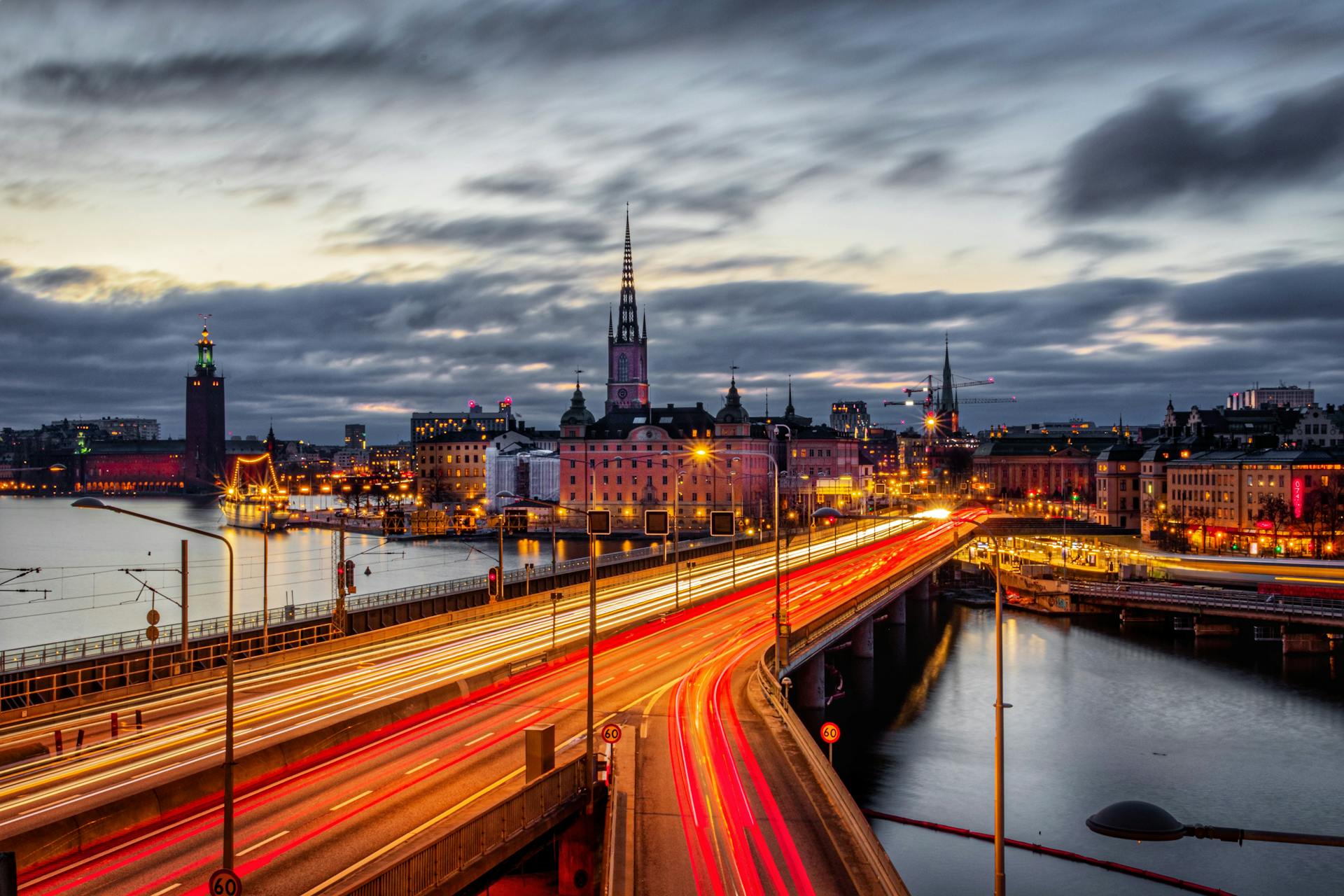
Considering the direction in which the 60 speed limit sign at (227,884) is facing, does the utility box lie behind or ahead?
behind

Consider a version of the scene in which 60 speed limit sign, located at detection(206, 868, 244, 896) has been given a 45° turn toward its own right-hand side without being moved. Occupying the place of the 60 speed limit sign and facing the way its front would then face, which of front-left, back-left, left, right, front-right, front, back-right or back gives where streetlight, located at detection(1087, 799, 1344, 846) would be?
left

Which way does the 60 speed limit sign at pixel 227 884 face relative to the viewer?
toward the camera
